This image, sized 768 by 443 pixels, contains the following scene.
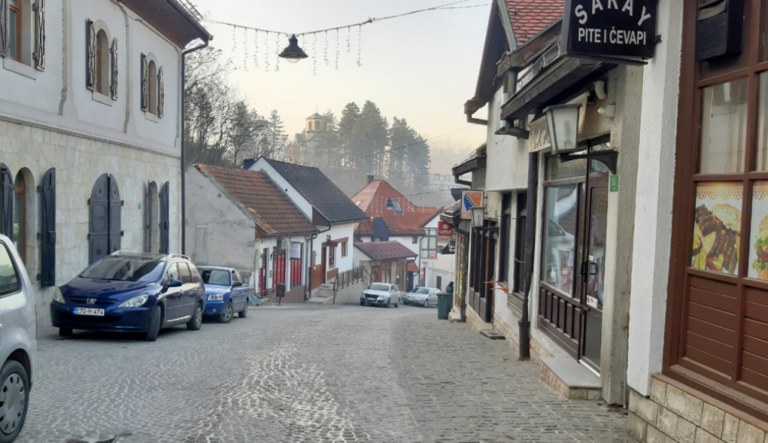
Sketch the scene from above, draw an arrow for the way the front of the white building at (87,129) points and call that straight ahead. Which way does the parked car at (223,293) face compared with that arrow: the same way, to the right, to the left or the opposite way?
to the right

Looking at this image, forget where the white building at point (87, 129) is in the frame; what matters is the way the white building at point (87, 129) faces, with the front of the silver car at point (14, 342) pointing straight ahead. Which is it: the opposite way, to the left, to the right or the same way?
to the left

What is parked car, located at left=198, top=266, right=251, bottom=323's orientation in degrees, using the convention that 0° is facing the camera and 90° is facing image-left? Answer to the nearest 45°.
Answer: approximately 45°

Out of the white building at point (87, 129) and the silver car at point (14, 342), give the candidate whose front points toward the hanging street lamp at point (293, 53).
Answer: the white building

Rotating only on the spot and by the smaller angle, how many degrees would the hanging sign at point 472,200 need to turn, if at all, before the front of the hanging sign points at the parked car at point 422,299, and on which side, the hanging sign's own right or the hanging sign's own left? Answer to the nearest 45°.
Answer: approximately 180°

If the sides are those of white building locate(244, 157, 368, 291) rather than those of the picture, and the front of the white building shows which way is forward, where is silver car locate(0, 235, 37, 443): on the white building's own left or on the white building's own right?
on the white building's own right

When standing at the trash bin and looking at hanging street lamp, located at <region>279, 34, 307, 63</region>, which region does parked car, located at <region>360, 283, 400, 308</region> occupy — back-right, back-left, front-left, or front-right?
back-right

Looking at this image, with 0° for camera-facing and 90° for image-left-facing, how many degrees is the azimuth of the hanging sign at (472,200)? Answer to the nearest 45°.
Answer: approximately 0°

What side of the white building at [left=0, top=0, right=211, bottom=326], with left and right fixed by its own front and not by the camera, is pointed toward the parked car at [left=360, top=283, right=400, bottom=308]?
left

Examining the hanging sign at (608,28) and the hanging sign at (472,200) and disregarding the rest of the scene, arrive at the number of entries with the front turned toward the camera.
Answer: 2
